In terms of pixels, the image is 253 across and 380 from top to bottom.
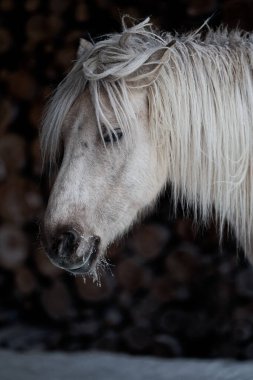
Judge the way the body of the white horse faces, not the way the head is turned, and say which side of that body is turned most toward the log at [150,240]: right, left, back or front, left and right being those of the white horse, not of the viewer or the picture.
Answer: right

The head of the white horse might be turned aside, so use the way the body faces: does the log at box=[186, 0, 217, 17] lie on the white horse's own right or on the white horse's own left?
on the white horse's own right

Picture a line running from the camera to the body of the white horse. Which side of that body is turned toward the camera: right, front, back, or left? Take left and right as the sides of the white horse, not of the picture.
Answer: left

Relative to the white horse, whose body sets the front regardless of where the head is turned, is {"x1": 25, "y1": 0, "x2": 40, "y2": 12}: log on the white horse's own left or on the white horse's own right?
on the white horse's own right
